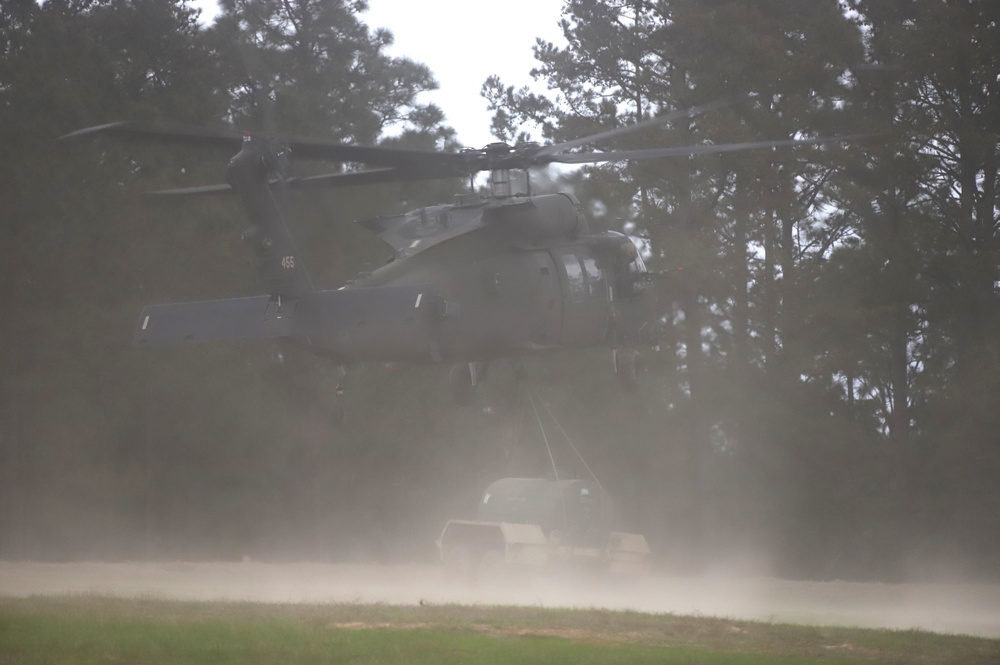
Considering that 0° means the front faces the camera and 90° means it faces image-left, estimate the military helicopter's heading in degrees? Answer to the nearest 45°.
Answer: approximately 225°
